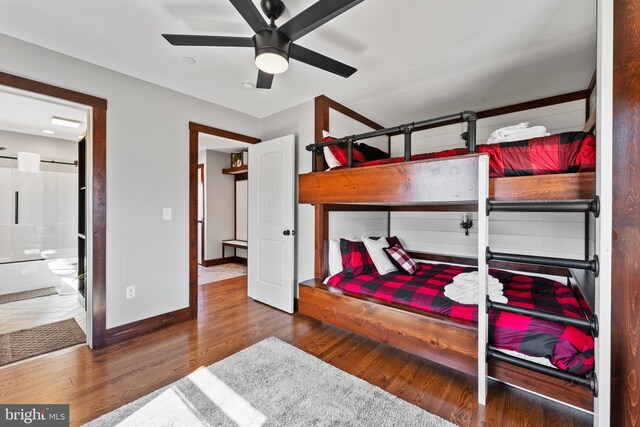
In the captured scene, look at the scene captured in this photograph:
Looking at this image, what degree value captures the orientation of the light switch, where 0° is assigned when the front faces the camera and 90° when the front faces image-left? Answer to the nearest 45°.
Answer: approximately 315°

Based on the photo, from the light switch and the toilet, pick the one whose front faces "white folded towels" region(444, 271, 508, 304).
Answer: the light switch

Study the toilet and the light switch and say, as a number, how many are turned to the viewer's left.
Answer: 1

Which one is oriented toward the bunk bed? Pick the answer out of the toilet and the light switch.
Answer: the light switch

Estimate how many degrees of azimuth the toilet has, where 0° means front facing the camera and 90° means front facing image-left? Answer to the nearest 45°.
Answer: approximately 90°

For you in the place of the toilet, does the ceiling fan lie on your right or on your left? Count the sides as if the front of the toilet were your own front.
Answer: on your left

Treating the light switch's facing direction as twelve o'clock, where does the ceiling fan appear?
The ceiling fan is roughly at 1 o'clock from the light switch.

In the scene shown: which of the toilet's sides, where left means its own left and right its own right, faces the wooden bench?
back
